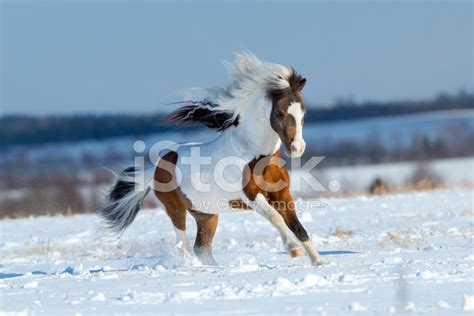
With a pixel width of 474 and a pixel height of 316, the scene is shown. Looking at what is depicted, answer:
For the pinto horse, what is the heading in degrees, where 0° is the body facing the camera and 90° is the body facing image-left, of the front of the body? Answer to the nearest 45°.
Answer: approximately 315°
